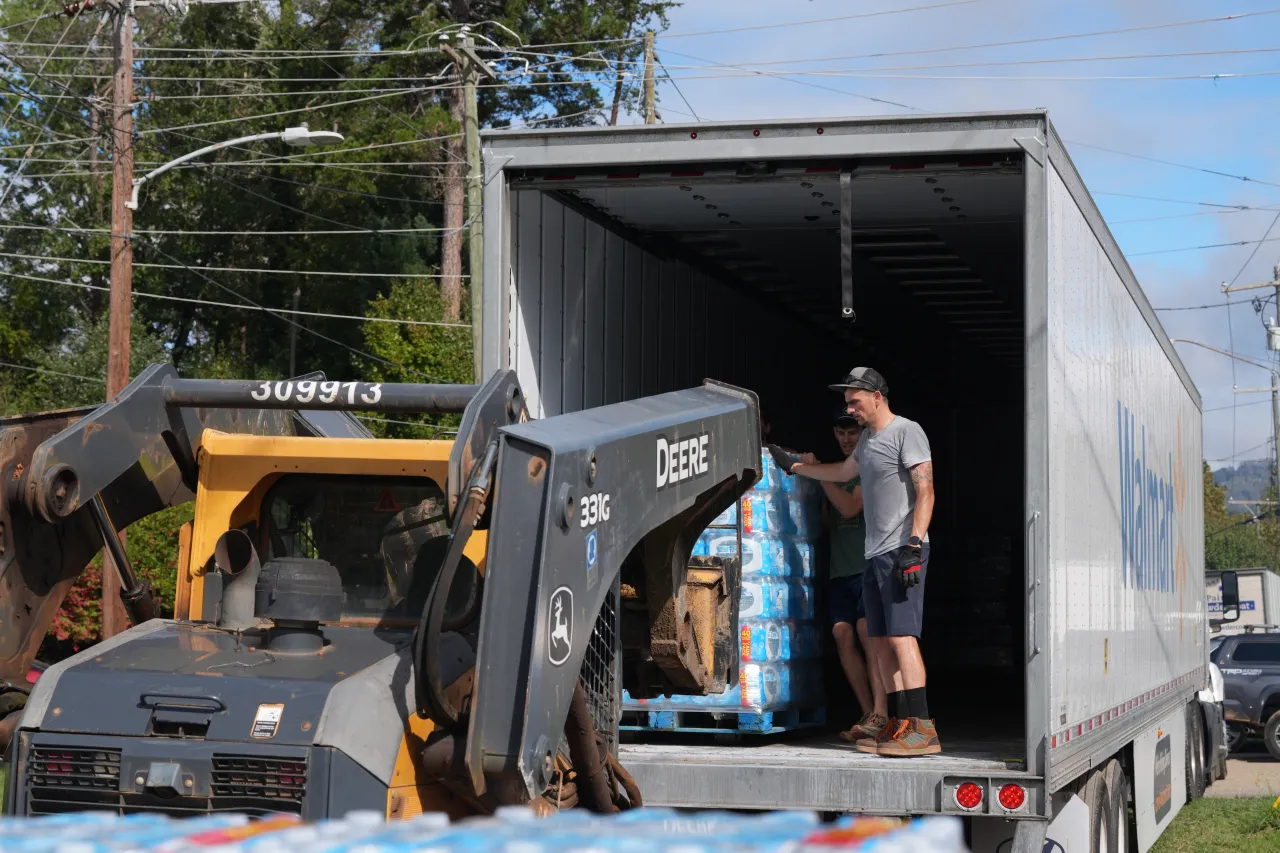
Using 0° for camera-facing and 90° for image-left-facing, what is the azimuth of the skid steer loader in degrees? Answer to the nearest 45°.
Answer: approximately 225°

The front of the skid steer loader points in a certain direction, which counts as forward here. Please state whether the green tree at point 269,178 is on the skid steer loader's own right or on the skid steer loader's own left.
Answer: on the skid steer loader's own left

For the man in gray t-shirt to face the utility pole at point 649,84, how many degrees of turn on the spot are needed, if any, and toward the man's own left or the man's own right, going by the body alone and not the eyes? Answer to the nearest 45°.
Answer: approximately 90° to the man's own right

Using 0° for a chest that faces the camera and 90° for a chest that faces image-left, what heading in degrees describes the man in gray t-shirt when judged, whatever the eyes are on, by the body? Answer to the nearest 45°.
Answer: approximately 90°

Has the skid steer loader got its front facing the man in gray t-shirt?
yes

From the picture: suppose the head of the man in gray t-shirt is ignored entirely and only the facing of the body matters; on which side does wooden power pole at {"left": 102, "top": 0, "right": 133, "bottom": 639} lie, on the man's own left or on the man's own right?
on the man's own right

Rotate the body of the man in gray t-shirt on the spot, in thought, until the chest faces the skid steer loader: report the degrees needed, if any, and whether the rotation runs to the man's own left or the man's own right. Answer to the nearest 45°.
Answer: approximately 45° to the man's own left

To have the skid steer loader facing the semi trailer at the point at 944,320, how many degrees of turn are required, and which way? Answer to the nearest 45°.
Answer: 0° — it already faces it

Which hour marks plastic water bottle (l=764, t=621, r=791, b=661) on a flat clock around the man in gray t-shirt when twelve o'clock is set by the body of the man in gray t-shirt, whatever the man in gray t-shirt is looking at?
The plastic water bottle is roughly at 1 o'clock from the man in gray t-shirt.

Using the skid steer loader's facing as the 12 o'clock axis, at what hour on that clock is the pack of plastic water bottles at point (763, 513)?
The pack of plastic water bottles is roughly at 12 o'clock from the skid steer loader.
